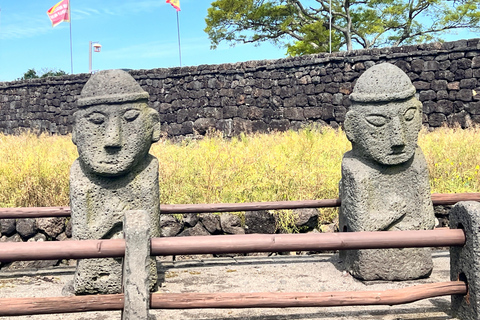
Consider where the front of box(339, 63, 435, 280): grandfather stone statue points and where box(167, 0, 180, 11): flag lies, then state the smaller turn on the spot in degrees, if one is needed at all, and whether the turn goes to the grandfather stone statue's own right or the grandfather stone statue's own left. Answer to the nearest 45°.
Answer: approximately 180°

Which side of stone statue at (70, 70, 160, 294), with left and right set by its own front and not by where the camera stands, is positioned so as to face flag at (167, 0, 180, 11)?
back

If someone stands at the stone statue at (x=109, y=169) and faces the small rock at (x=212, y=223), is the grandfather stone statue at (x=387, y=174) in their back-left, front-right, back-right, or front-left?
front-right

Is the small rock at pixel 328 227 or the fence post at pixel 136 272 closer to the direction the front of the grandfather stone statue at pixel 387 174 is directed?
the fence post

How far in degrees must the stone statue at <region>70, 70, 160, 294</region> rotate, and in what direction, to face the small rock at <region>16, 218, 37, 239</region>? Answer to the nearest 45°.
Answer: approximately 135° to its right

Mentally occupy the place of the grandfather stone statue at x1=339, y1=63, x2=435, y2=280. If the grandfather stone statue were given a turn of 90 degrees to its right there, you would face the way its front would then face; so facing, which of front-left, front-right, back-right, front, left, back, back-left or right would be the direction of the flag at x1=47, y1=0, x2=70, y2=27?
right

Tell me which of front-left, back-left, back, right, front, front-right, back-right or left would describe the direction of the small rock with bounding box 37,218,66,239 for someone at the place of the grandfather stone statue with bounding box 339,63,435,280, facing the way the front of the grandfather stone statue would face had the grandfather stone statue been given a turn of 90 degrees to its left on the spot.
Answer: back-left

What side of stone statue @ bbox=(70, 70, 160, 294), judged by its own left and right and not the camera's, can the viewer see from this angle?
front

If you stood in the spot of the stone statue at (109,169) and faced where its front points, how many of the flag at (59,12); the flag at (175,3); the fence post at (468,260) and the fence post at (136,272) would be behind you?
2

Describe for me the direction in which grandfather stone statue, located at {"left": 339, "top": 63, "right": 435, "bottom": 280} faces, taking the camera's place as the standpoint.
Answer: facing the viewer and to the right of the viewer

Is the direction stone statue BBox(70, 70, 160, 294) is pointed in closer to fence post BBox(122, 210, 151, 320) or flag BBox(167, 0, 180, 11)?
the fence post

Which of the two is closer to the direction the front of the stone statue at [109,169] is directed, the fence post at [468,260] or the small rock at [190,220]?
the fence post

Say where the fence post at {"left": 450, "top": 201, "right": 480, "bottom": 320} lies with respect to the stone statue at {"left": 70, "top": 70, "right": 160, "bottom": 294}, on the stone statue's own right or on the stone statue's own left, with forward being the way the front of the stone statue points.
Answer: on the stone statue's own left

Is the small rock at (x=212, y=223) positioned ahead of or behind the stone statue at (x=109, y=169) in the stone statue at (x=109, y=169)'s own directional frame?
behind

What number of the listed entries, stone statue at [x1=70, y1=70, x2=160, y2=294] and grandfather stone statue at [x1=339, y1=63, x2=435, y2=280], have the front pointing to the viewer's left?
0

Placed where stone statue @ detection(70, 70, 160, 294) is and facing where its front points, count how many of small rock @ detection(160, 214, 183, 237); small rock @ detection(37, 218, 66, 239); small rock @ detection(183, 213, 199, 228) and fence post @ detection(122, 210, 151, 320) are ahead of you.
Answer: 1
